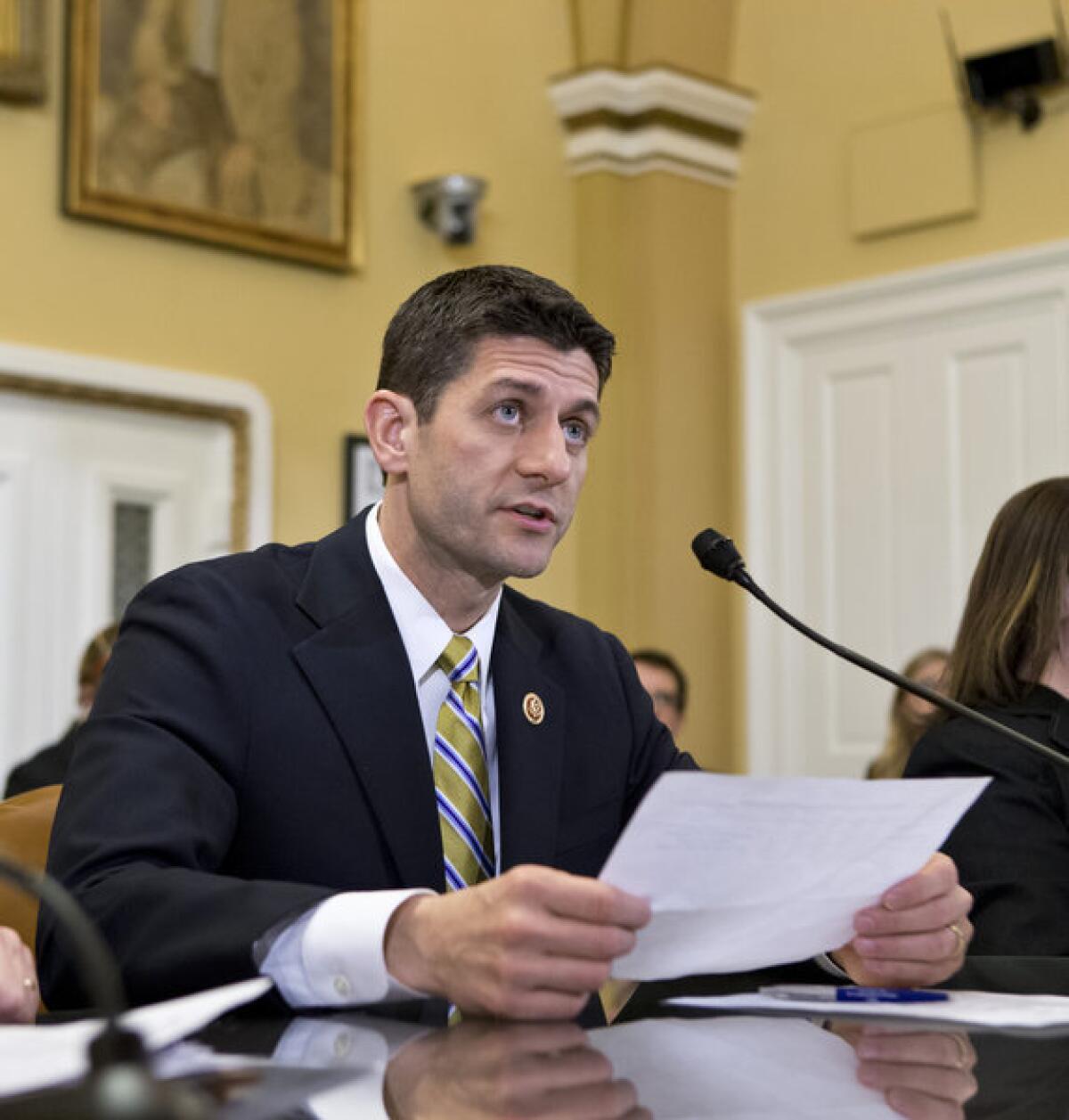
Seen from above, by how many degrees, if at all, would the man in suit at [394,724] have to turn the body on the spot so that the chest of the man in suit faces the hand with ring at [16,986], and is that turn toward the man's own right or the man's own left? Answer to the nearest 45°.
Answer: approximately 90° to the man's own right

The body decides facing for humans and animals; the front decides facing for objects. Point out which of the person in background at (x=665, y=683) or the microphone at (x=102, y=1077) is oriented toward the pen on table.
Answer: the person in background

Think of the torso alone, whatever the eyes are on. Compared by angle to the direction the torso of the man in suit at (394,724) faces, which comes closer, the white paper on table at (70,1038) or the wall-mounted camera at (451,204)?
the white paper on table

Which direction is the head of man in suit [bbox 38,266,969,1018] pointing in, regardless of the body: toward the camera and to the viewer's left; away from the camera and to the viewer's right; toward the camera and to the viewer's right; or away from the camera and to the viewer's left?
toward the camera and to the viewer's right

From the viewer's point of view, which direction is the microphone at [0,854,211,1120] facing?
to the viewer's left

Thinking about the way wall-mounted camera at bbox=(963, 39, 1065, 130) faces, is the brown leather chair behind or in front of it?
in front

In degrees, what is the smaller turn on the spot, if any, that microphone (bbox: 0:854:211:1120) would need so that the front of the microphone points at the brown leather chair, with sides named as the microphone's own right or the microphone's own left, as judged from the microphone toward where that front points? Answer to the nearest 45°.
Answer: approximately 90° to the microphone's own right

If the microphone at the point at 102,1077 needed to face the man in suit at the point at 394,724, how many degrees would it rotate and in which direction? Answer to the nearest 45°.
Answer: approximately 90° to its right

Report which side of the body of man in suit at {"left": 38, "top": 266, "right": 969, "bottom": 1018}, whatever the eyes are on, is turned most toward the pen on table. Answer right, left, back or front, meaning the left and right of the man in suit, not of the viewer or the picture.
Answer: front

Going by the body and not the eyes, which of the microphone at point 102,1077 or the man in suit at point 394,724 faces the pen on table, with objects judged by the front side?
the man in suit

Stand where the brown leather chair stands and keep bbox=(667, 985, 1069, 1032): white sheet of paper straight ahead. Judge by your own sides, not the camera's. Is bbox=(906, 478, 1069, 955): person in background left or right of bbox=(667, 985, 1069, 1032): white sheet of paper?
left

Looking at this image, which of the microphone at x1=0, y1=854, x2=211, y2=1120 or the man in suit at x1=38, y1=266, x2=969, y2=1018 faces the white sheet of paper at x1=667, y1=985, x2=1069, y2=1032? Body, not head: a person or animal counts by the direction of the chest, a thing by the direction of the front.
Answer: the man in suit

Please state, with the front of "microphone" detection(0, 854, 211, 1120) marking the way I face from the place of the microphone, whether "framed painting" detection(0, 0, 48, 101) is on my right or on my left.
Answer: on my right

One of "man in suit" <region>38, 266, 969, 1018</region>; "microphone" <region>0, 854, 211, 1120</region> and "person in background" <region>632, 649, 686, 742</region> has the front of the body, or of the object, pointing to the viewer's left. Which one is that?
the microphone
